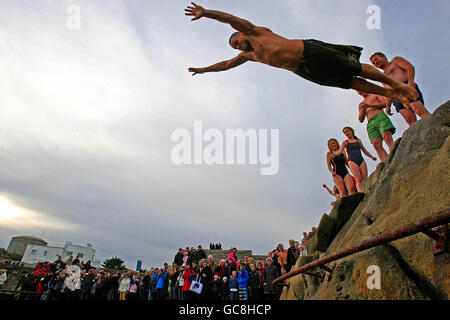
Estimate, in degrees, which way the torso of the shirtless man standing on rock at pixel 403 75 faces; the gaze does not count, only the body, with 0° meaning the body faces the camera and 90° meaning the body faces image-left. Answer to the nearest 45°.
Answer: approximately 45°

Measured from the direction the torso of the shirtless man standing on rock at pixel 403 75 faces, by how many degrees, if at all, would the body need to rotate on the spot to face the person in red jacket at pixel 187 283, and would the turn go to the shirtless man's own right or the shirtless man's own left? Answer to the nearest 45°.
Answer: approximately 45° to the shirtless man's own right

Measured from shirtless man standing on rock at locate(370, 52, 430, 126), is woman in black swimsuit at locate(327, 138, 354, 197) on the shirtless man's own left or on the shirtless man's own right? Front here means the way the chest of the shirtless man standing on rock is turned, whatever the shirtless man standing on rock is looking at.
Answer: on the shirtless man's own right
